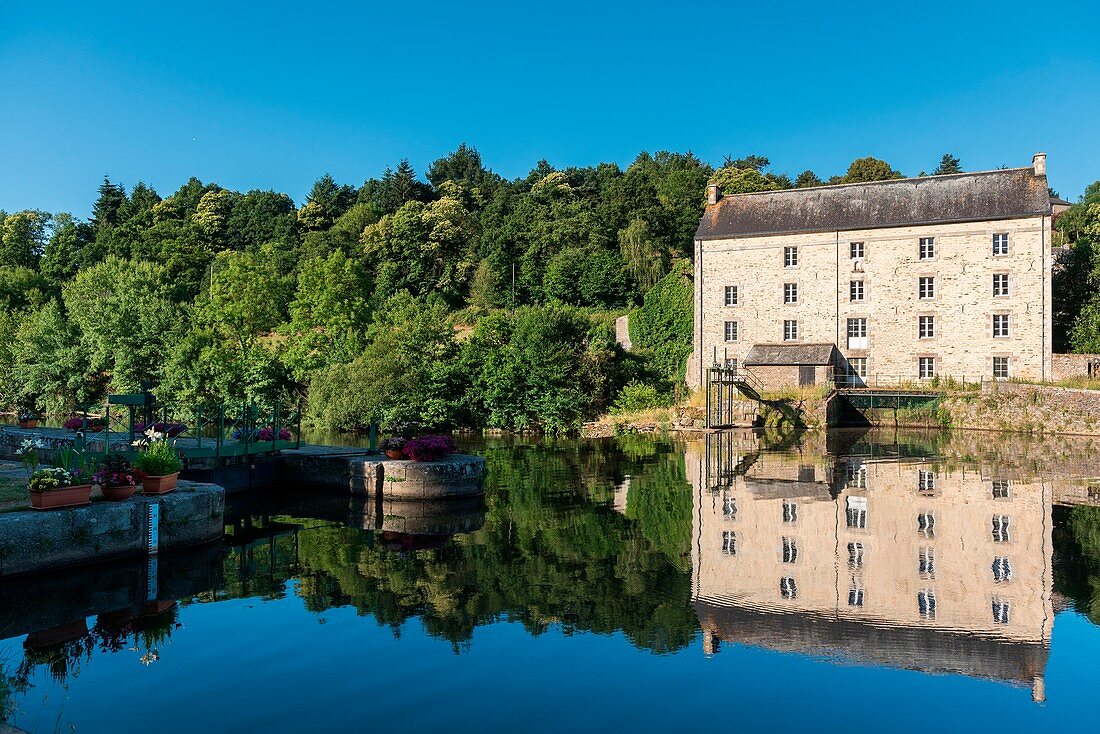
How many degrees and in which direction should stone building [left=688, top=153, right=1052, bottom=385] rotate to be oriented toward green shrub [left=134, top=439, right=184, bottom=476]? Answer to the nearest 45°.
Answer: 0° — it already faces it

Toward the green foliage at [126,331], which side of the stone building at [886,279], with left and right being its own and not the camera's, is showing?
right

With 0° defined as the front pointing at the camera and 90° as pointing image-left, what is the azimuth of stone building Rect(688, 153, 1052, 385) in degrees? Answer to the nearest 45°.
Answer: approximately 0°

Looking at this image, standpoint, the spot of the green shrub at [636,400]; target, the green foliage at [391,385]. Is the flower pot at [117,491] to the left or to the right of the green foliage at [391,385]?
left

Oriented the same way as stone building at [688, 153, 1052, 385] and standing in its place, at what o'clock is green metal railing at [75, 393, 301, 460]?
The green metal railing is roughly at 1 o'clock from the stone building.

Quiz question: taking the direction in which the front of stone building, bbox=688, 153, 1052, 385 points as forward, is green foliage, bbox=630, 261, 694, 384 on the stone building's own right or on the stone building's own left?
on the stone building's own right

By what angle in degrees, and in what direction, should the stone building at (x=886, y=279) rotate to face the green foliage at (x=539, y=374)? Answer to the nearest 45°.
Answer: approximately 45° to its right

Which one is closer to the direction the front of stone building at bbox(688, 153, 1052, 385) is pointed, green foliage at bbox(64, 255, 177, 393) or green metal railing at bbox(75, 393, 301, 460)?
the green metal railing

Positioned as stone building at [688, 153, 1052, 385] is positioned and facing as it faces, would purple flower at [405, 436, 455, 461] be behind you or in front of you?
in front

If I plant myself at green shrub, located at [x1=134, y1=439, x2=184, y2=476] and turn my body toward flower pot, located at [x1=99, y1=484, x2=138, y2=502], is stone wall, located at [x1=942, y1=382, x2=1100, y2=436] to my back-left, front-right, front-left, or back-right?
back-left

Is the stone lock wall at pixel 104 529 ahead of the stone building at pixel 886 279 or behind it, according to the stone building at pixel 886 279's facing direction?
ahead

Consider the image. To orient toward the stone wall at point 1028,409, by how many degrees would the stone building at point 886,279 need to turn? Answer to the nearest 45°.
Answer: approximately 45° to its left
